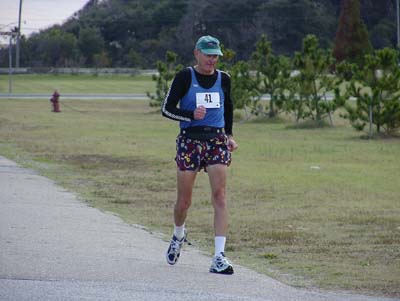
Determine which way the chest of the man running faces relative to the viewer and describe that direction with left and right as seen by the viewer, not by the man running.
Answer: facing the viewer and to the right of the viewer

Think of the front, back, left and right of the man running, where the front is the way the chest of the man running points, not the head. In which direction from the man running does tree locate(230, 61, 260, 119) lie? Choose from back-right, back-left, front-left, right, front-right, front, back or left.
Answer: back-left

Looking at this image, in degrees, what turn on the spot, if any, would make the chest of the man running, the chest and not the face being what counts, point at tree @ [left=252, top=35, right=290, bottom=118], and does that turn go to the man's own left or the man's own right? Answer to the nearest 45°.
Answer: approximately 135° to the man's own left

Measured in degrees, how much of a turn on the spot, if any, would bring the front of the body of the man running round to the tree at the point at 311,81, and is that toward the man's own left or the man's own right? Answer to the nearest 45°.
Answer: approximately 135° to the man's own left
